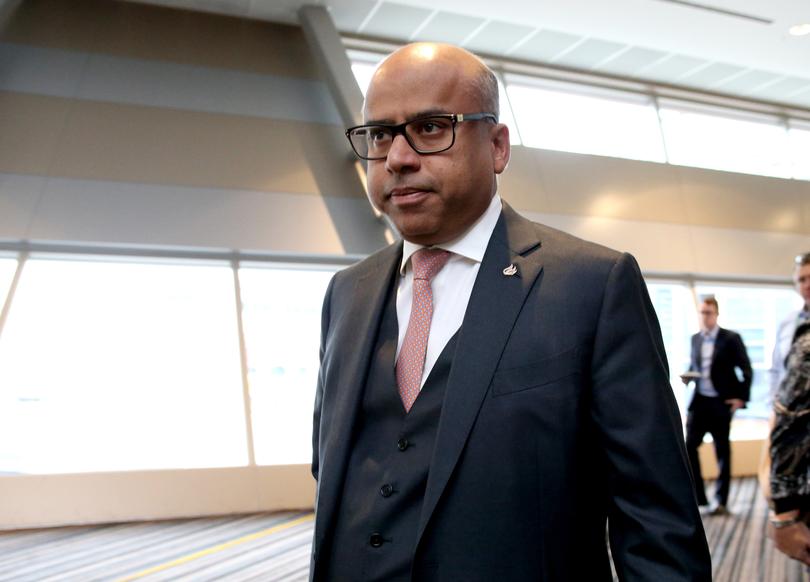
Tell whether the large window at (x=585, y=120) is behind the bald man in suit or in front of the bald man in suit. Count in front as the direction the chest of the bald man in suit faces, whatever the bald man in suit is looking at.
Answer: behind

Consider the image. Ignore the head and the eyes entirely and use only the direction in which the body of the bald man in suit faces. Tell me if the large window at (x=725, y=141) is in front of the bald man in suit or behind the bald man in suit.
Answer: behind

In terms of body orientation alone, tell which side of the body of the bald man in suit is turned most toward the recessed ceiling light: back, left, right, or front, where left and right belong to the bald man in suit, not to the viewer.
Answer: back

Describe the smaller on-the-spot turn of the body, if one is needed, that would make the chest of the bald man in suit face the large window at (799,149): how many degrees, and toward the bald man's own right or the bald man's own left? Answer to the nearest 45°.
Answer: approximately 180°

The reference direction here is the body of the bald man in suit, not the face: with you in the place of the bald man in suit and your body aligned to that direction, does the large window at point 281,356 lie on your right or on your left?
on your right

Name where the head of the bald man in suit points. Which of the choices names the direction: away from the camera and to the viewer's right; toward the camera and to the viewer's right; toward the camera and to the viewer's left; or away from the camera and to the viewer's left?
toward the camera and to the viewer's left

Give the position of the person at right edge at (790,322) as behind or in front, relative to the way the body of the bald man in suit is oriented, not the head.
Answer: behind

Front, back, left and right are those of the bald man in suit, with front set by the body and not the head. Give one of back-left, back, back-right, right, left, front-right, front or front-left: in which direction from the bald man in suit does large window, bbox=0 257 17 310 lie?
right

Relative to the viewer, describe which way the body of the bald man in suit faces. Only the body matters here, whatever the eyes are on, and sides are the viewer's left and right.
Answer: facing the viewer and to the left of the viewer
